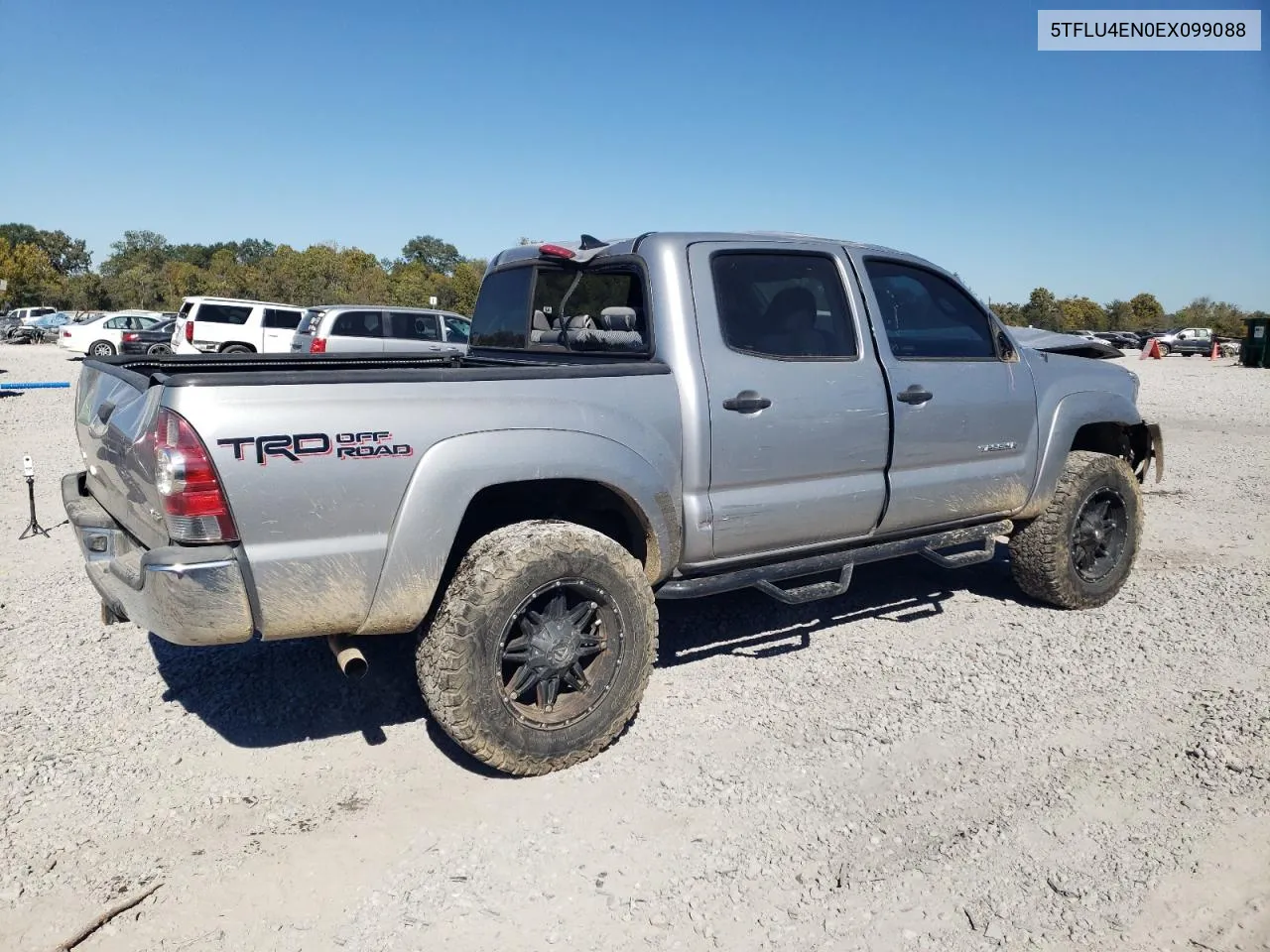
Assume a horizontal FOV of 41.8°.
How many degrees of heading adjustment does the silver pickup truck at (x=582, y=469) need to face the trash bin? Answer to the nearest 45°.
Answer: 0° — it already faces it

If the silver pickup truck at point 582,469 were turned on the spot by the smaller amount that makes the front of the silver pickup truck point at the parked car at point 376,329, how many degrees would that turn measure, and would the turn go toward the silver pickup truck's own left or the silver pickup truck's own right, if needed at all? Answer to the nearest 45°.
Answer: approximately 45° to the silver pickup truck's own left

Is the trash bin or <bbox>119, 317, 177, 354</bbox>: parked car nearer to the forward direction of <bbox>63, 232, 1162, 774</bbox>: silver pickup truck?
the trash bin

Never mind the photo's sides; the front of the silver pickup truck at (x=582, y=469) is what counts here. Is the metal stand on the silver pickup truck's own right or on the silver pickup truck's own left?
on the silver pickup truck's own left

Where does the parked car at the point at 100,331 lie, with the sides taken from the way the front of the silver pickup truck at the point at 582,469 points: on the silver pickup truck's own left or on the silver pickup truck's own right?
on the silver pickup truck's own left

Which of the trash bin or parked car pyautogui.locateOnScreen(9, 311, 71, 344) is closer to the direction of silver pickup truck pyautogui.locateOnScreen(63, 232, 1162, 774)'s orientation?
the trash bin

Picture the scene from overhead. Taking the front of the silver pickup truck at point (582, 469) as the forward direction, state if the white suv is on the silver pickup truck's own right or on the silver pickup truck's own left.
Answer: on the silver pickup truck's own left

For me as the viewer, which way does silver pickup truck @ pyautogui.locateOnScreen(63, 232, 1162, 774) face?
facing away from the viewer and to the right of the viewer

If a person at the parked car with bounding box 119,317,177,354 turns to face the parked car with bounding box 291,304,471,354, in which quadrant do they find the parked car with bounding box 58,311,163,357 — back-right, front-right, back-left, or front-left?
back-right
